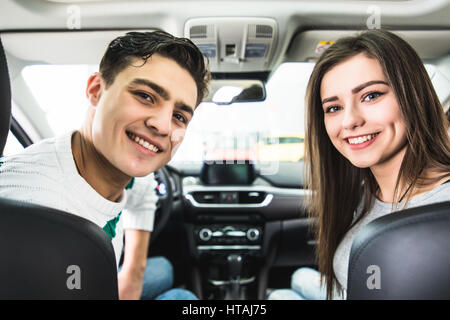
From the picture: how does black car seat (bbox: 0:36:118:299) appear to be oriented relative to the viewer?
away from the camera
